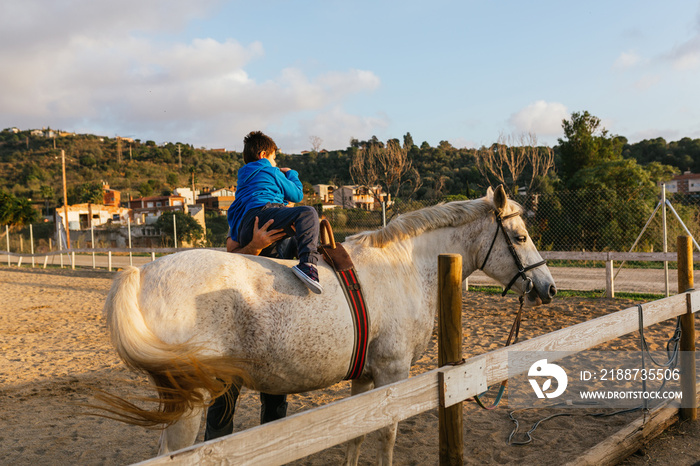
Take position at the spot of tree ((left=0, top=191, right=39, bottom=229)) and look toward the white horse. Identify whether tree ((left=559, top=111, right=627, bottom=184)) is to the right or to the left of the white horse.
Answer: left

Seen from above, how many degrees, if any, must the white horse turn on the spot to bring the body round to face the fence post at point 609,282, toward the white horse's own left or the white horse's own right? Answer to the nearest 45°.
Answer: approximately 45° to the white horse's own left

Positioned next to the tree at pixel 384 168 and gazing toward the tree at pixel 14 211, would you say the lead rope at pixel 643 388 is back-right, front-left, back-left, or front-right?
back-left

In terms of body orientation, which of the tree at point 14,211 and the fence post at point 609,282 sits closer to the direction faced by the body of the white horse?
the fence post

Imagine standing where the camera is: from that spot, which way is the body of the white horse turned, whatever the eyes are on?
to the viewer's right
